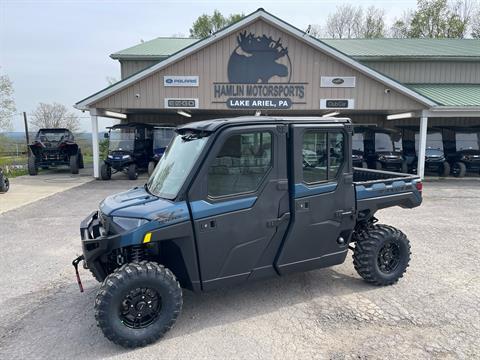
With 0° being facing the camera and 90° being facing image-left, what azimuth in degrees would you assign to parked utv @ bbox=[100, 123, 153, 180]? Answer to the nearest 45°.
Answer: approximately 45°

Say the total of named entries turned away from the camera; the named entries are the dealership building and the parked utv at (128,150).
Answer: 0

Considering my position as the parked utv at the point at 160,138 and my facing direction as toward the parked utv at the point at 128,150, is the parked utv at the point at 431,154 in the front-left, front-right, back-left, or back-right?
back-left

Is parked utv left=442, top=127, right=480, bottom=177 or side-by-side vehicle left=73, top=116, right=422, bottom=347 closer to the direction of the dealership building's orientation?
the side-by-side vehicle

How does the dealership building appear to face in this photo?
toward the camera

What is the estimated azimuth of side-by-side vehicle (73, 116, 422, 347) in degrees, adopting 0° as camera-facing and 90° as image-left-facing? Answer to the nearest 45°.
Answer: approximately 45°

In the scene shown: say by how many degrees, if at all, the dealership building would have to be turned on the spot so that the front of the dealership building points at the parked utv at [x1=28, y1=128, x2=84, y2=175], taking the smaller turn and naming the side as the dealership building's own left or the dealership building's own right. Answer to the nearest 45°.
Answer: approximately 90° to the dealership building's own right

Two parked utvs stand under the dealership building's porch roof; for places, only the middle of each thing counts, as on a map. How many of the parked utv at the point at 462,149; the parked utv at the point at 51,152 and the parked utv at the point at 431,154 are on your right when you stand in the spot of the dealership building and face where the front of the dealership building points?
1

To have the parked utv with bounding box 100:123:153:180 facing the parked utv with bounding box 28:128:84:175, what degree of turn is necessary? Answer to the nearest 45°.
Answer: approximately 90° to its right

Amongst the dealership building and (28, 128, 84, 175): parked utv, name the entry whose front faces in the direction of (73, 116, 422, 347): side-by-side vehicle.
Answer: the dealership building
